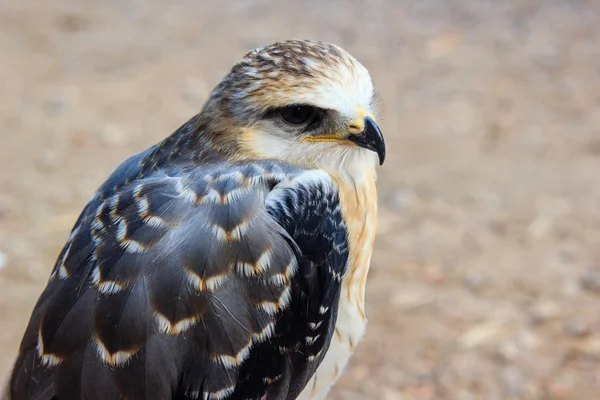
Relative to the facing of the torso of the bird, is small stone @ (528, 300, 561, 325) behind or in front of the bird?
in front

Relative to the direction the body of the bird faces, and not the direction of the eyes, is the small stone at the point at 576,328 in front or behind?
in front

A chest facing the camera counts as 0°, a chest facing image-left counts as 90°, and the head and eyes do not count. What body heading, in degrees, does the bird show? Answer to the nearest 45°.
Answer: approximately 270°

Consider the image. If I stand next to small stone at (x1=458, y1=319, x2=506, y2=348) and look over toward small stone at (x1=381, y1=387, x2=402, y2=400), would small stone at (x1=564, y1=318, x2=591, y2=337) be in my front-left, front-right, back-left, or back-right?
back-left
